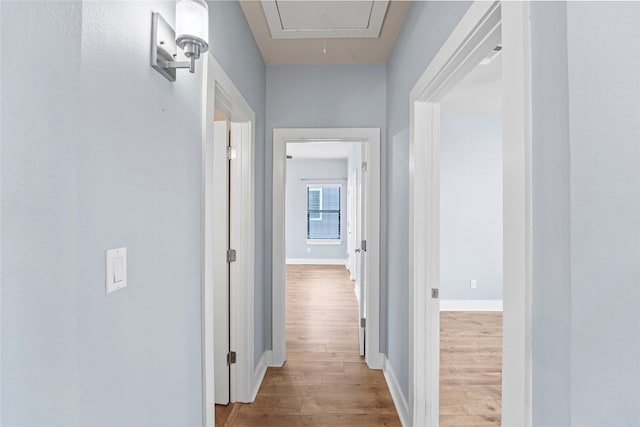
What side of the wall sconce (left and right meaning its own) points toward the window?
left

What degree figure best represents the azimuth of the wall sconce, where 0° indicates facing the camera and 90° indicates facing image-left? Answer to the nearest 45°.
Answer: approximately 315°

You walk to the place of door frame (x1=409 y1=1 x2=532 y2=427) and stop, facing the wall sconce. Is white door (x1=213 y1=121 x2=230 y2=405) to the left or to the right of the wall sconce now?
right

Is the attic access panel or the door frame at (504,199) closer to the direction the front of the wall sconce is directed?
the door frame

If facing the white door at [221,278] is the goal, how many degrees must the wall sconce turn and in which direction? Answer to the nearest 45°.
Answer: approximately 135° to its left

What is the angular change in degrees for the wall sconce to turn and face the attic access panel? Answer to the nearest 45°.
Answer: approximately 90° to its left

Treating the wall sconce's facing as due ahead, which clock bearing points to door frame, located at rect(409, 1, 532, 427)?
The door frame is roughly at 11 o'clock from the wall sconce.
